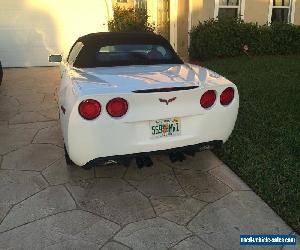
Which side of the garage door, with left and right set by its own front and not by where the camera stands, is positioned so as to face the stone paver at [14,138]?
front

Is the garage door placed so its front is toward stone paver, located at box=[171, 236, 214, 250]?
yes

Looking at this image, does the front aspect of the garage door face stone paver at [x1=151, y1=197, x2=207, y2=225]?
yes

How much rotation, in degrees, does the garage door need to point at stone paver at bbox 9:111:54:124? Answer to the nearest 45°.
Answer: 0° — it already faces it

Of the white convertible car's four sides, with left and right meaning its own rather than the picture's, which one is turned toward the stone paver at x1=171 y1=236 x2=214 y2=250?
back

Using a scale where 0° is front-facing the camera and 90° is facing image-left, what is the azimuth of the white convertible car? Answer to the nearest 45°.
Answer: approximately 135°

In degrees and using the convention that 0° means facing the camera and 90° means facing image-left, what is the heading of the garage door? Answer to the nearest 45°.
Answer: approximately 0°

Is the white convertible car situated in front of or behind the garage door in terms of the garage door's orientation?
in front
